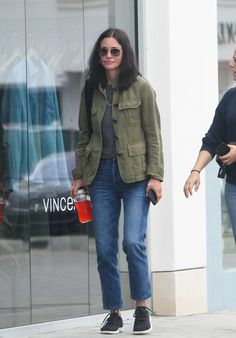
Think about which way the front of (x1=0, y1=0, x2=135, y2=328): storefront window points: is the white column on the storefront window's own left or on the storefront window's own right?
on the storefront window's own left

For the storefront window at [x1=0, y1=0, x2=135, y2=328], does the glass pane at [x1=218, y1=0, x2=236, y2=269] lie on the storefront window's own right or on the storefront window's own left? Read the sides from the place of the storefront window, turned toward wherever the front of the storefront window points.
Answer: on the storefront window's own left

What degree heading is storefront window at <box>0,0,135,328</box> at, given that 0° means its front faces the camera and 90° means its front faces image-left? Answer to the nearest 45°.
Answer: approximately 315°
